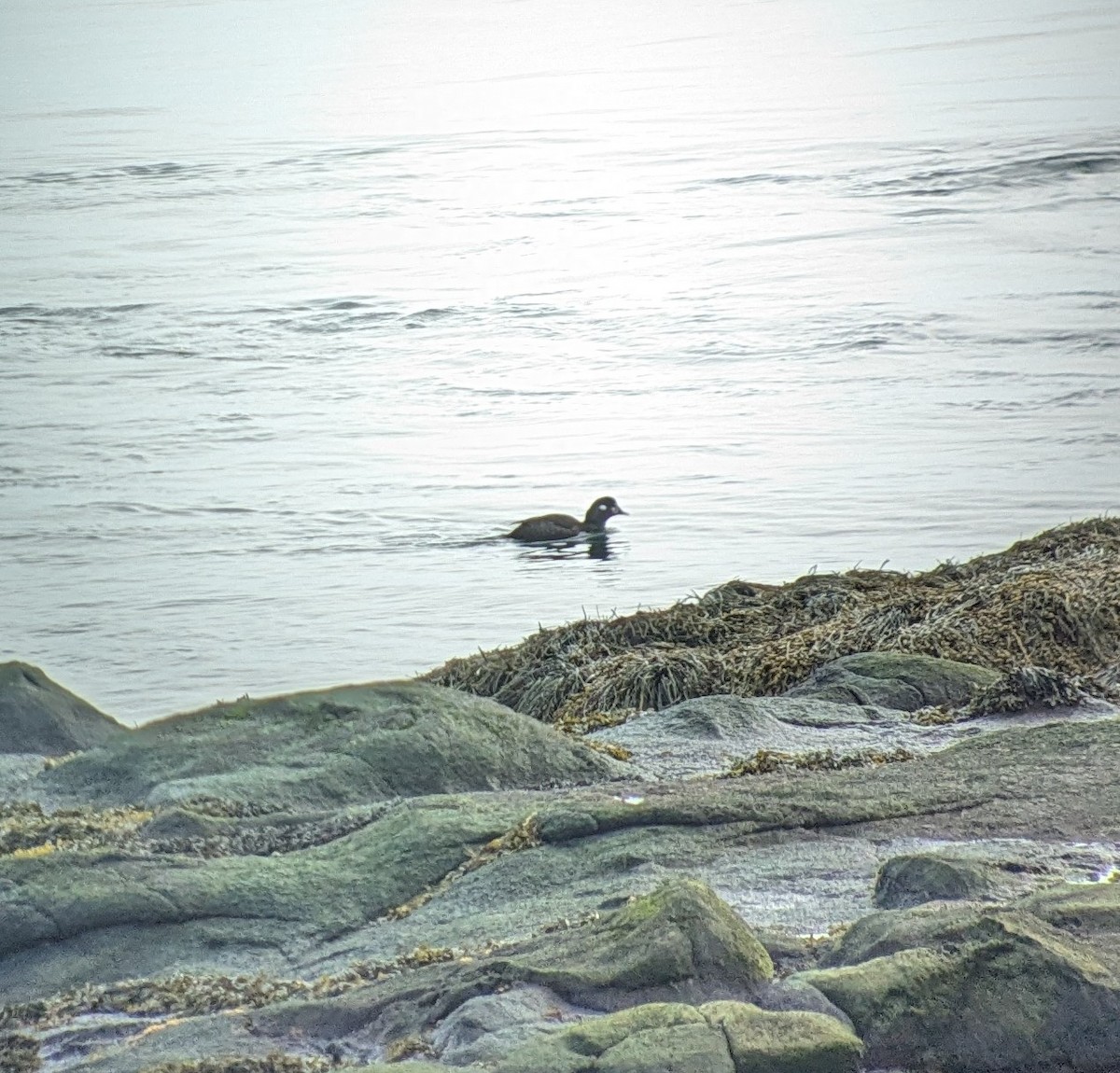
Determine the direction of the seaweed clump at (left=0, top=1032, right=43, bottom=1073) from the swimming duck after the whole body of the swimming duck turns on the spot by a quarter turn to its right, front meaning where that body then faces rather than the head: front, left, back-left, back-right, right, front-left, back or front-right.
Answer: front

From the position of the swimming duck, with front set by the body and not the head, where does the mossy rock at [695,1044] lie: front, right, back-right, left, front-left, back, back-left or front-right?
right

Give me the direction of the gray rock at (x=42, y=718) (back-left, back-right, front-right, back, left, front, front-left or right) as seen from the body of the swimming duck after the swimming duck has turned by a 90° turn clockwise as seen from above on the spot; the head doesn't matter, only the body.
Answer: front

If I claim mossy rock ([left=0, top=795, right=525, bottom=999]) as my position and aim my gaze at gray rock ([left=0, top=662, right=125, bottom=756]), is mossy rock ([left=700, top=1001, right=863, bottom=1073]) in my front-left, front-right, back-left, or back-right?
back-right

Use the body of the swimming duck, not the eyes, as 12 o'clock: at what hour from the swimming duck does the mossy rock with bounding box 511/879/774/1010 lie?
The mossy rock is roughly at 3 o'clock from the swimming duck.

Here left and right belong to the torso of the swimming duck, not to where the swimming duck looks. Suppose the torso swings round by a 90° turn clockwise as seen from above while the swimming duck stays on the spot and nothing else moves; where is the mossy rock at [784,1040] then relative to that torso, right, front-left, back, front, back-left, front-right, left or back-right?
front

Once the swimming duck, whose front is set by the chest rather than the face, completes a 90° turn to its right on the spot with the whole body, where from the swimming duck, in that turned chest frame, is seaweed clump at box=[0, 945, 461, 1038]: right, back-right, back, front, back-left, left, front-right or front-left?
front

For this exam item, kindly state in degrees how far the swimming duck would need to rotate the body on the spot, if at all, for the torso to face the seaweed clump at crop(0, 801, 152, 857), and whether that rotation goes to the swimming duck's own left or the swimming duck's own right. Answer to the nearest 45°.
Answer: approximately 90° to the swimming duck's own right

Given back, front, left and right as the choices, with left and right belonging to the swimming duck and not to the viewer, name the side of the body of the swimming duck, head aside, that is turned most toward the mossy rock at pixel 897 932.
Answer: right

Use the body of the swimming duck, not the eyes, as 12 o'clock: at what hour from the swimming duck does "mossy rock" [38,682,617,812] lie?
The mossy rock is roughly at 3 o'clock from the swimming duck.

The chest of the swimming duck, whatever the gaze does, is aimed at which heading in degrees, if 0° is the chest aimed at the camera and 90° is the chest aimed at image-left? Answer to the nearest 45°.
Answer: approximately 270°

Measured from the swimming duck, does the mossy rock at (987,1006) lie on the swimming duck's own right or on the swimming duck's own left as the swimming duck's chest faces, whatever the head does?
on the swimming duck's own right

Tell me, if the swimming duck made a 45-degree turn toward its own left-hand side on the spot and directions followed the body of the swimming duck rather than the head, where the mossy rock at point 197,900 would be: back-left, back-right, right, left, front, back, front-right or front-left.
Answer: back-right

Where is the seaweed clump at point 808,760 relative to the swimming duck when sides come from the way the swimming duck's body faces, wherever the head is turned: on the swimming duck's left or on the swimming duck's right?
on the swimming duck's right

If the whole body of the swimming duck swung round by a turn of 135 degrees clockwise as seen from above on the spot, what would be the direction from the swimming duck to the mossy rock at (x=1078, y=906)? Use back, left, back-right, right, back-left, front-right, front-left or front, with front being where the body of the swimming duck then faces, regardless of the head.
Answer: front-left

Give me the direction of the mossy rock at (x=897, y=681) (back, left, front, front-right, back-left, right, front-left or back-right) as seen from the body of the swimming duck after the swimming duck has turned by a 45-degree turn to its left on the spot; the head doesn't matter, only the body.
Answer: back-right
